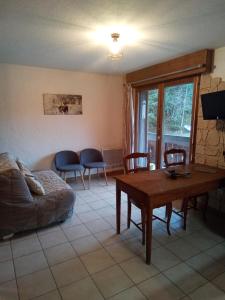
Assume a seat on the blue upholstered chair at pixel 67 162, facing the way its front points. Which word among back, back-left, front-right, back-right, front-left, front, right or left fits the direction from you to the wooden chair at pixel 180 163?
front

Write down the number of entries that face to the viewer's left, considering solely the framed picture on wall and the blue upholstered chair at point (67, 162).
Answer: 0

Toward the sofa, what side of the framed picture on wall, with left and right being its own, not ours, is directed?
front

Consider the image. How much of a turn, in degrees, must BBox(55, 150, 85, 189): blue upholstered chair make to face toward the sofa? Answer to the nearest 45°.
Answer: approximately 45° to its right

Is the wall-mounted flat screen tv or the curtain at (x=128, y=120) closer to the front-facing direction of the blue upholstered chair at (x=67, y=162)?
the wall-mounted flat screen tv

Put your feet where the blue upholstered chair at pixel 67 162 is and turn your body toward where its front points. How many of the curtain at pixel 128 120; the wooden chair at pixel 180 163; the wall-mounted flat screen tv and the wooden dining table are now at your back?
0

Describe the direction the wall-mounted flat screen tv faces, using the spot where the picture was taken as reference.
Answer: facing the viewer and to the left of the viewer

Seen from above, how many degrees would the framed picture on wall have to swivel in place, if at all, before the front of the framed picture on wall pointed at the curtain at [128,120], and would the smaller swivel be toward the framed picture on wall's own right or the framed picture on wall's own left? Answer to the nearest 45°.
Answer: approximately 90° to the framed picture on wall's own left

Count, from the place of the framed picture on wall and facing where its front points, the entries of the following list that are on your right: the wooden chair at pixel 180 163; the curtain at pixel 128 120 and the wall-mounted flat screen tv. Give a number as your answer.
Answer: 0

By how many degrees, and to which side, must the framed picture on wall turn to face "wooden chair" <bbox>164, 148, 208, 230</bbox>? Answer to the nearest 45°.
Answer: approximately 45° to its left

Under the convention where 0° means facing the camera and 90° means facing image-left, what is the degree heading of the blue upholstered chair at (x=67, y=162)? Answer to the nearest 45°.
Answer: approximately 315°

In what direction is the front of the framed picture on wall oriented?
toward the camera

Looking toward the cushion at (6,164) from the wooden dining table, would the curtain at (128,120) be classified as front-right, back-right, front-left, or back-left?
front-right

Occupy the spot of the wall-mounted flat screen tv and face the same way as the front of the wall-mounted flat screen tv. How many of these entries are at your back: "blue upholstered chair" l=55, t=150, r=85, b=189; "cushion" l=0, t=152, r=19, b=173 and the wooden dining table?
0

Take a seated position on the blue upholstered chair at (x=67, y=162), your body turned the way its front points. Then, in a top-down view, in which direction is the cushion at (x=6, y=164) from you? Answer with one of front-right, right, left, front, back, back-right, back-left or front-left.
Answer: right

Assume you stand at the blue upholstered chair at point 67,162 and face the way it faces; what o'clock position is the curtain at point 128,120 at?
The curtain is roughly at 10 o'clock from the blue upholstered chair.

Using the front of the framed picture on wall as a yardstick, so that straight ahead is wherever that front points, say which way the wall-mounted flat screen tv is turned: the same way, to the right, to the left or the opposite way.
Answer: to the right

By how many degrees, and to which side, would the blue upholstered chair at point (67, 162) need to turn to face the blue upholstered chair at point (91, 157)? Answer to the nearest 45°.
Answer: approximately 45° to its left

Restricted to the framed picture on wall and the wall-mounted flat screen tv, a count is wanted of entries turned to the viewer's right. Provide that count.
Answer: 0
